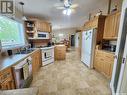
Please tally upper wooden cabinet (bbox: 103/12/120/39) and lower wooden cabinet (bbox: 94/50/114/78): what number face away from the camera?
0

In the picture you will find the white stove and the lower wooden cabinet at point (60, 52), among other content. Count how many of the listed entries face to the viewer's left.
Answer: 0

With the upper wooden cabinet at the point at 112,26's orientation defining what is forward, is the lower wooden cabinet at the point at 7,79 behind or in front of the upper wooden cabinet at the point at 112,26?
in front

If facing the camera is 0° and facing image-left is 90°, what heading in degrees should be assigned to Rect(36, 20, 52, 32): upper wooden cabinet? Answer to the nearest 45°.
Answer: approximately 315°

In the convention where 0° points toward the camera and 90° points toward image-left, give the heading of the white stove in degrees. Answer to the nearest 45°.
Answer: approximately 315°

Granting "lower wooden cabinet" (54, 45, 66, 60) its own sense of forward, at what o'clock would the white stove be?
The white stove is roughly at 1 o'clock from the lower wooden cabinet.

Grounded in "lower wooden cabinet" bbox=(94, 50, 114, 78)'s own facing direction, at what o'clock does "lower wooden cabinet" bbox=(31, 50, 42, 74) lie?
"lower wooden cabinet" bbox=(31, 50, 42, 74) is roughly at 1 o'clock from "lower wooden cabinet" bbox=(94, 50, 114, 78).

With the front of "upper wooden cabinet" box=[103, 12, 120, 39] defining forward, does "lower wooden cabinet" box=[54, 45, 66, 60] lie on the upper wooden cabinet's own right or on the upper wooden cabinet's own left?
on the upper wooden cabinet's own right

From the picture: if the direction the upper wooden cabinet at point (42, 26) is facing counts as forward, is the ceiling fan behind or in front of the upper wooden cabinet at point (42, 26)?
in front

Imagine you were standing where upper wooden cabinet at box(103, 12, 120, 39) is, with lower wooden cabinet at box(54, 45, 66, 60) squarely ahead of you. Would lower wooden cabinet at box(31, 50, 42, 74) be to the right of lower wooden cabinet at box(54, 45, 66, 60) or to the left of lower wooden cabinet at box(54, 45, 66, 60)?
left
